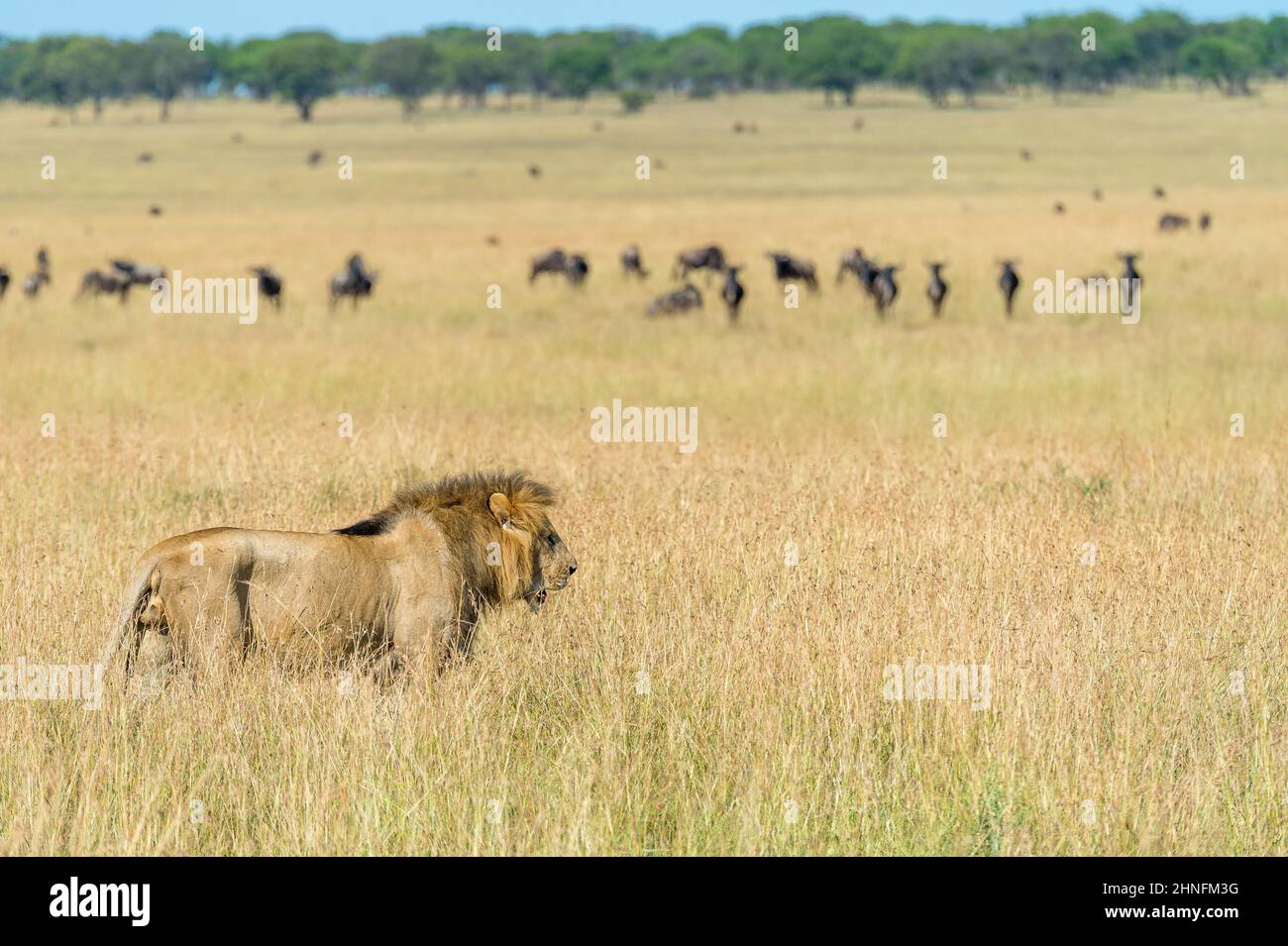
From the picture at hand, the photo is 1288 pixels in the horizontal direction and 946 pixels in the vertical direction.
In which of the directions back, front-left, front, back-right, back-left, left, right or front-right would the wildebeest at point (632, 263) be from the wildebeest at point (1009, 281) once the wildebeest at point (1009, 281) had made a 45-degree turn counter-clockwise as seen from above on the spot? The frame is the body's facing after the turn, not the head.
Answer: back

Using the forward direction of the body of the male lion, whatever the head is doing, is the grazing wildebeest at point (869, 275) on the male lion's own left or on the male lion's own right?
on the male lion's own left

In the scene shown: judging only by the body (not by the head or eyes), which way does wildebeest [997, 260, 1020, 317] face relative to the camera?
toward the camera

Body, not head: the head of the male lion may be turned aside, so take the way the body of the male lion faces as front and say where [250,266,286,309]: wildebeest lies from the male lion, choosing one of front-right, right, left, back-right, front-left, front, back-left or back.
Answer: left

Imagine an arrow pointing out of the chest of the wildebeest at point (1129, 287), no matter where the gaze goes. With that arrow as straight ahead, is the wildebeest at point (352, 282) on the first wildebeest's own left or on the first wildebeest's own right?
on the first wildebeest's own right

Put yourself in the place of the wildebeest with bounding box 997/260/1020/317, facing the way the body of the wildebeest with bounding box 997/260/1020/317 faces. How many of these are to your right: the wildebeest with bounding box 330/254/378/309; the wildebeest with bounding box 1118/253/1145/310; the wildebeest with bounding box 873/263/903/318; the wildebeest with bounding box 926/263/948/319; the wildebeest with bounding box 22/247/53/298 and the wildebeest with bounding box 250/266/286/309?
5

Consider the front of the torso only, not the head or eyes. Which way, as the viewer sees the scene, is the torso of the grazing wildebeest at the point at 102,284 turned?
to the viewer's left

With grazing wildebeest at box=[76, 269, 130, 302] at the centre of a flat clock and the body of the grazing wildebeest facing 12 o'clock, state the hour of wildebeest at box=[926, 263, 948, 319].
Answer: The wildebeest is roughly at 7 o'clock from the grazing wildebeest.

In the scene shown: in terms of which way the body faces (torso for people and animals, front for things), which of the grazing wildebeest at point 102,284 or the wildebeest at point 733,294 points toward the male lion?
the wildebeest

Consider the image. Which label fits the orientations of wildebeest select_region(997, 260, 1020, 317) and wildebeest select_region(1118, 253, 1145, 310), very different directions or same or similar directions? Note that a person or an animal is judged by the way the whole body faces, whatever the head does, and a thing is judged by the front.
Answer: same or similar directions

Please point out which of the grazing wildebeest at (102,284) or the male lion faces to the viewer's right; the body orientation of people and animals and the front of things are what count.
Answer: the male lion

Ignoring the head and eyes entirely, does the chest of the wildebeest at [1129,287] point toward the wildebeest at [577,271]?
no

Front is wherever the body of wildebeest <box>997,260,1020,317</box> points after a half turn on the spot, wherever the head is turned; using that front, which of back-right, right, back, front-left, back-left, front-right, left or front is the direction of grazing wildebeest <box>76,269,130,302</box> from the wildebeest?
left

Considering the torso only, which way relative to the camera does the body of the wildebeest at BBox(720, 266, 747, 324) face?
toward the camera

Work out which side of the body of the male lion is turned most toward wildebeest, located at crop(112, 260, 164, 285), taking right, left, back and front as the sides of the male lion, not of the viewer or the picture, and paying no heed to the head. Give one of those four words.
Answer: left

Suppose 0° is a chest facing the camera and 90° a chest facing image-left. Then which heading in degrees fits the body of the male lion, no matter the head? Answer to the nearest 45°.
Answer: approximately 270°

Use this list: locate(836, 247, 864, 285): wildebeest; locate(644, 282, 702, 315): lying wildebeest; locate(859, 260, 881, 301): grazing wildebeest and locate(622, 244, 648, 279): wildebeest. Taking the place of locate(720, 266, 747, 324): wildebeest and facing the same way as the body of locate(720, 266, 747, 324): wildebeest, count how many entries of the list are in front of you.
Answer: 0

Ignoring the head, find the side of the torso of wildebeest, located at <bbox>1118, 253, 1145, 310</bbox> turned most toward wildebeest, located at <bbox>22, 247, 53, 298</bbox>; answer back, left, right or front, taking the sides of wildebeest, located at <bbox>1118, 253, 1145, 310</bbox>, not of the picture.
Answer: right

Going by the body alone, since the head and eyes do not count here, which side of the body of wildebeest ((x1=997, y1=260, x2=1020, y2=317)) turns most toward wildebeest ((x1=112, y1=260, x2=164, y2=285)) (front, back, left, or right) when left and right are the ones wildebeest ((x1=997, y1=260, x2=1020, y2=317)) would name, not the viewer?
right
